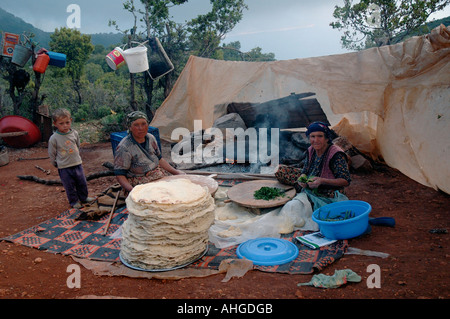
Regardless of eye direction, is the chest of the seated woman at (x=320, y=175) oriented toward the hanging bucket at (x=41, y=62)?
no

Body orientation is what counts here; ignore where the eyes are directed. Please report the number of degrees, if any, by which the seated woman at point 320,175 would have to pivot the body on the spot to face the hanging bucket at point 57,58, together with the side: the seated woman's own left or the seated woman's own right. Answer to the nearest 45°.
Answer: approximately 90° to the seated woman's own right

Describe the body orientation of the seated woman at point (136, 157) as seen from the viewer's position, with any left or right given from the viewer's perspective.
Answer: facing the viewer and to the right of the viewer

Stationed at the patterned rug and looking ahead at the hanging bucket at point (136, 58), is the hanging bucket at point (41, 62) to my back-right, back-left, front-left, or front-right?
front-left

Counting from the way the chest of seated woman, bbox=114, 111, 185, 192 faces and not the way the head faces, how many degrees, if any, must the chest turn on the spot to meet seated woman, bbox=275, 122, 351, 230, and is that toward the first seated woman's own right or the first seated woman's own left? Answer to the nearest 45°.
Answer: approximately 45° to the first seated woman's own left

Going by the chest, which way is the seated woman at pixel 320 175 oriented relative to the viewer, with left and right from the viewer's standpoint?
facing the viewer and to the left of the viewer

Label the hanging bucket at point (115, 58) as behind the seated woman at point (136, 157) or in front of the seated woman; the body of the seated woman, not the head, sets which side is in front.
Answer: behind

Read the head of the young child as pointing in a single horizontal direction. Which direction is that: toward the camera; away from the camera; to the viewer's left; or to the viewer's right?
toward the camera

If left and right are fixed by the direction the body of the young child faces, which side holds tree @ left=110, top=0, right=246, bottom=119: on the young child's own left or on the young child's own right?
on the young child's own left

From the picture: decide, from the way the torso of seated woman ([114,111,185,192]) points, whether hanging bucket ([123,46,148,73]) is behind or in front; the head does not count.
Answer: behind

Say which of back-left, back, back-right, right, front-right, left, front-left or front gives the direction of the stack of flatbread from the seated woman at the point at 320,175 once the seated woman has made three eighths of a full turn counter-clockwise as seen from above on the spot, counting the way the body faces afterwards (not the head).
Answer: back-right

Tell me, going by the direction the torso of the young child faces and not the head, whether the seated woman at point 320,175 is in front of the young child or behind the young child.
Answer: in front

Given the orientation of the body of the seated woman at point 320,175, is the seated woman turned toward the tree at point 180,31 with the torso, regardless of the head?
no

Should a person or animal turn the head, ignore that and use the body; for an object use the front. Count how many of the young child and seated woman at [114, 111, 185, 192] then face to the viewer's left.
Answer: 0

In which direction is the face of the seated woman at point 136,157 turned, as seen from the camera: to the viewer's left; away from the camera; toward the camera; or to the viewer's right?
toward the camera

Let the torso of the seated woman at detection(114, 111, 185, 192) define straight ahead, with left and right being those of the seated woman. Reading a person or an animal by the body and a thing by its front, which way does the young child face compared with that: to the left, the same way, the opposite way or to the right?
the same way

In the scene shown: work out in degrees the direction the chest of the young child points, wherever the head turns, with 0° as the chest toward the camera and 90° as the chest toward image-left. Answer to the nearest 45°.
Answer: approximately 315°

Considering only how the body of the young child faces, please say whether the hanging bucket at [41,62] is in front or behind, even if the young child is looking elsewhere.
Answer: behind
